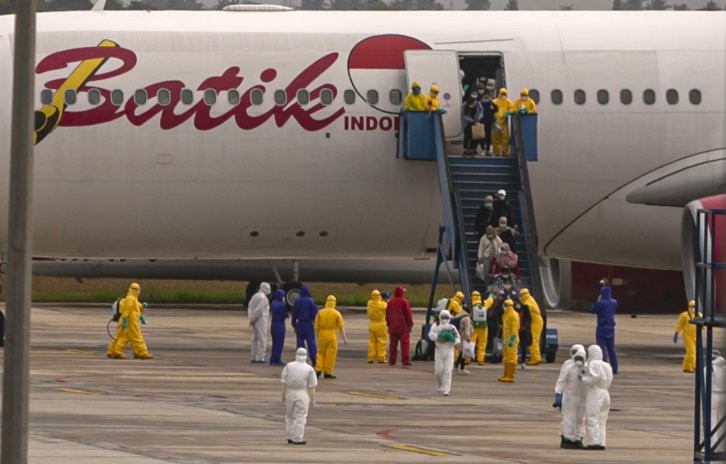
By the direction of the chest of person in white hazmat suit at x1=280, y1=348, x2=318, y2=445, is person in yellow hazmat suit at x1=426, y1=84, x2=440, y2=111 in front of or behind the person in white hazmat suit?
in front

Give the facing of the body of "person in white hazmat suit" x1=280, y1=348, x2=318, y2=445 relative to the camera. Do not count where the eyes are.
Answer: away from the camera

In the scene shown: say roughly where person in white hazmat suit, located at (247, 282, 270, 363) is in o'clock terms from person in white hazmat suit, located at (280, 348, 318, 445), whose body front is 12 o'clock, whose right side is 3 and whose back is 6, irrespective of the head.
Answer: person in white hazmat suit, located at (247, 282, 270, 363) is roughly at 12 o'clock from person in white hazmat suit, located at (280, 348, 318, 445).

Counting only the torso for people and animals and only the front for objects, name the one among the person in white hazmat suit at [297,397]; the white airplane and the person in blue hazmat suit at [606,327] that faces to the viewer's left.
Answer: the white airplane

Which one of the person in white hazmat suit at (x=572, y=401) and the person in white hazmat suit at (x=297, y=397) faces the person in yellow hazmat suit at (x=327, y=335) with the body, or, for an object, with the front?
the person in white hazmat suit at (x=297, y=397)

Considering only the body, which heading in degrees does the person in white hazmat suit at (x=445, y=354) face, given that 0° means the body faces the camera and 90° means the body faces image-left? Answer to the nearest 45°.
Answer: approximately 0°
